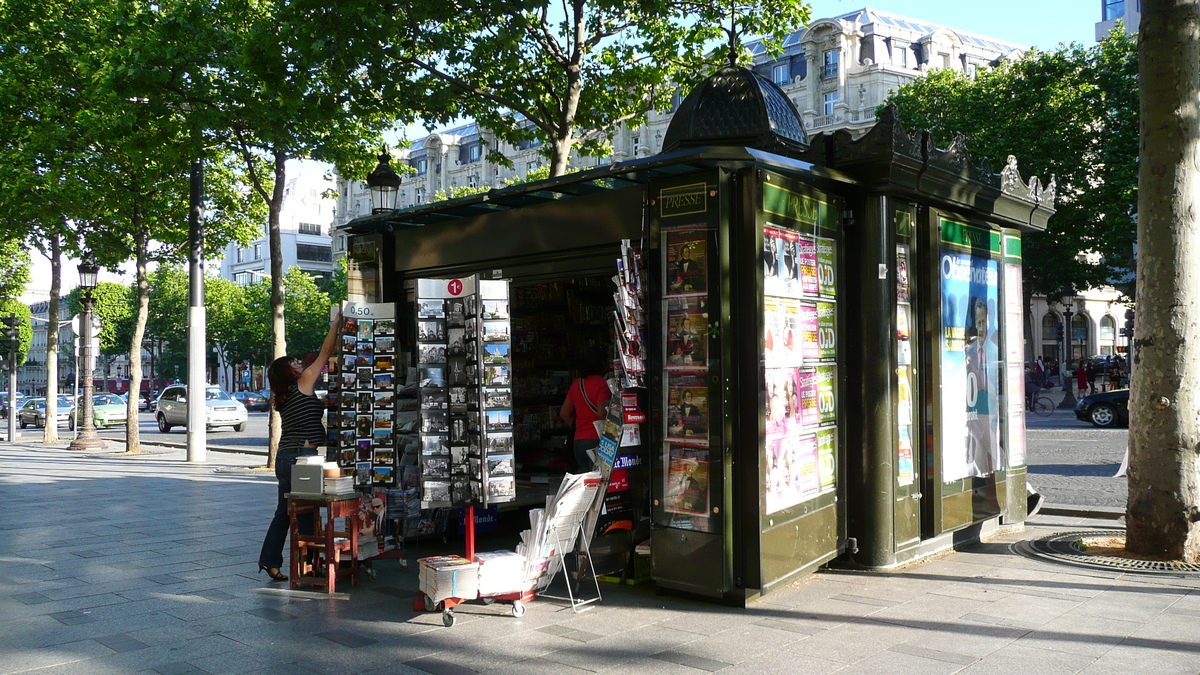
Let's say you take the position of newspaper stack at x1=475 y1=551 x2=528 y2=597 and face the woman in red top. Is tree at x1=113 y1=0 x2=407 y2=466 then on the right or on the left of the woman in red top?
left

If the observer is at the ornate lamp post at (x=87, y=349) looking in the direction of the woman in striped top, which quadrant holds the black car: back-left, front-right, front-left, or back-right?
front-left

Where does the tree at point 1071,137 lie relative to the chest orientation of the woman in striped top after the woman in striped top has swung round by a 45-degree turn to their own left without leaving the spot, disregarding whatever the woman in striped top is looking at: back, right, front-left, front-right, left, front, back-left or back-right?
front

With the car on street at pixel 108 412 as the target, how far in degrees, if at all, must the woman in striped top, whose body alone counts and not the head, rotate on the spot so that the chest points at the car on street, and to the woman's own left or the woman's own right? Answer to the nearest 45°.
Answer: approximately 90° to the woman's own left

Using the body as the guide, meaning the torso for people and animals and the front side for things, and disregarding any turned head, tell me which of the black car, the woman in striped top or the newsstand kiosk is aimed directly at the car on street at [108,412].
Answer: the black car

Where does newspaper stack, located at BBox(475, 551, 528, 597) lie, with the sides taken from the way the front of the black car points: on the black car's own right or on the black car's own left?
on the black car's own left

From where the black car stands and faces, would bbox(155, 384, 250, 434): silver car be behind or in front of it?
in front

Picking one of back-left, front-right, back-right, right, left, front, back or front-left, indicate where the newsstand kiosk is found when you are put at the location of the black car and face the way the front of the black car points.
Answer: left

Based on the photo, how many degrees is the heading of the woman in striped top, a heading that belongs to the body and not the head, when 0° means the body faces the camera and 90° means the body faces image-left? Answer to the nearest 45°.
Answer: approximately 270°

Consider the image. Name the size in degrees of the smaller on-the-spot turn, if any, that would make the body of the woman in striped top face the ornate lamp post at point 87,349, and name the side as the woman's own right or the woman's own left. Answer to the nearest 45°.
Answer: approximately 90° to the woman's own left

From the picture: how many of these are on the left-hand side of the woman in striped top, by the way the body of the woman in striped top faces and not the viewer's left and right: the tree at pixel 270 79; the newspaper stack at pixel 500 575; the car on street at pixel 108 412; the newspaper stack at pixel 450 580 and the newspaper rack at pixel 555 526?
2

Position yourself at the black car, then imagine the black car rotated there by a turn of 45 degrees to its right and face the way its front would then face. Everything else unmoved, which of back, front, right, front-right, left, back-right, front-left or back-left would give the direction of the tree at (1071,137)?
front-right

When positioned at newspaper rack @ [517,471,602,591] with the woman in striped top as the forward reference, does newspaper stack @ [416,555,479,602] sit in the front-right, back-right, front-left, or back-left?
front-left

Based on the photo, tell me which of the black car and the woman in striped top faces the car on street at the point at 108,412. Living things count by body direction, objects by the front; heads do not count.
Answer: the black car

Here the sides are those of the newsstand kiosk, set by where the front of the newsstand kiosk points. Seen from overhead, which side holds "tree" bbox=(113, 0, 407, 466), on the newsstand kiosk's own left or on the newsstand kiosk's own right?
on the newsstand kiosk's own right

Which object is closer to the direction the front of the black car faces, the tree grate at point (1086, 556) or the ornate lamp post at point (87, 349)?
the ornate lamp post

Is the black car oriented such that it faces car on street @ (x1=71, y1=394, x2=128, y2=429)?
yes

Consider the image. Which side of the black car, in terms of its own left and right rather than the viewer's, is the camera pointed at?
left

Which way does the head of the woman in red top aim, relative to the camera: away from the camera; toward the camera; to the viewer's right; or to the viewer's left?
away from the camera

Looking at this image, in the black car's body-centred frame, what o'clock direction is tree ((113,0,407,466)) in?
The tree is roughly at 10 o'clock from the black car.
